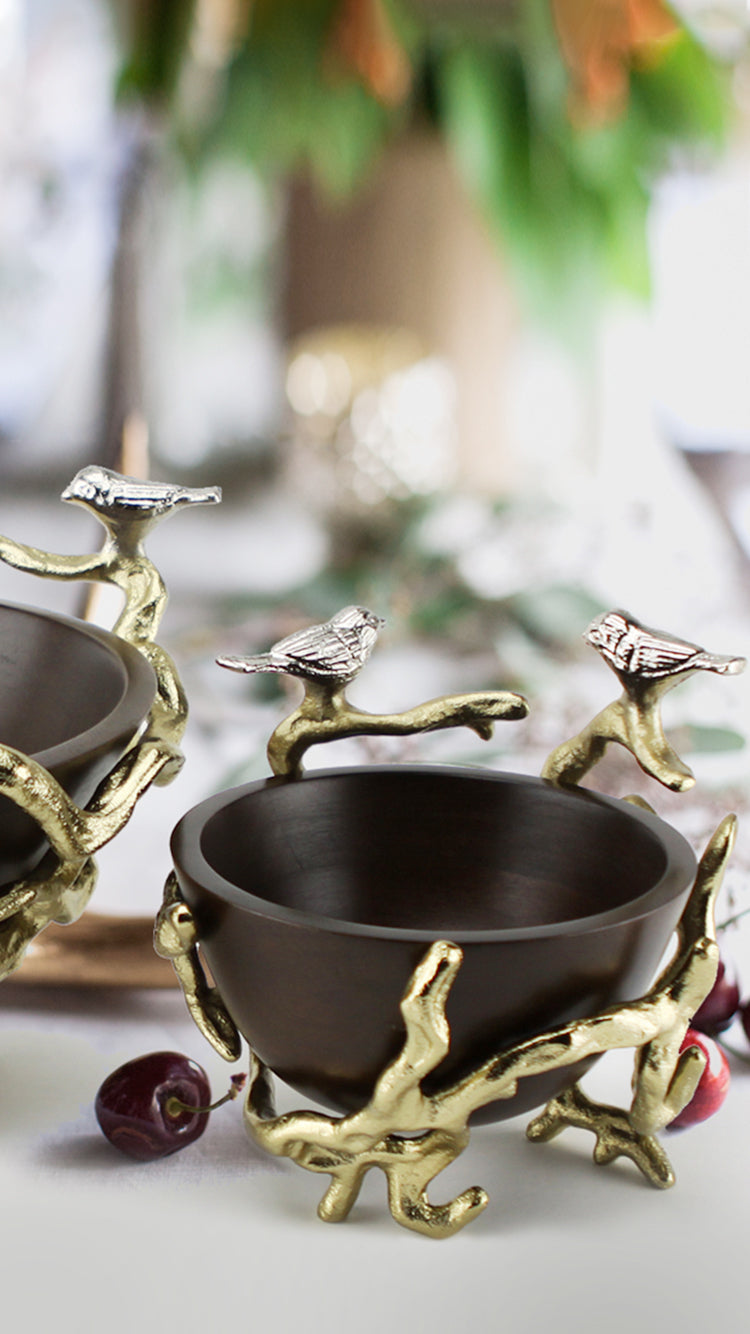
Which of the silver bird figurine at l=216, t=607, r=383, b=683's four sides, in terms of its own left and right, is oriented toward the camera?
right

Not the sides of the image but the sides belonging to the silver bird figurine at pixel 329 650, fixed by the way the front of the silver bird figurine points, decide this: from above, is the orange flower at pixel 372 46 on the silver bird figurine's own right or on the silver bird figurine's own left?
on the silver bird figurine's own left
